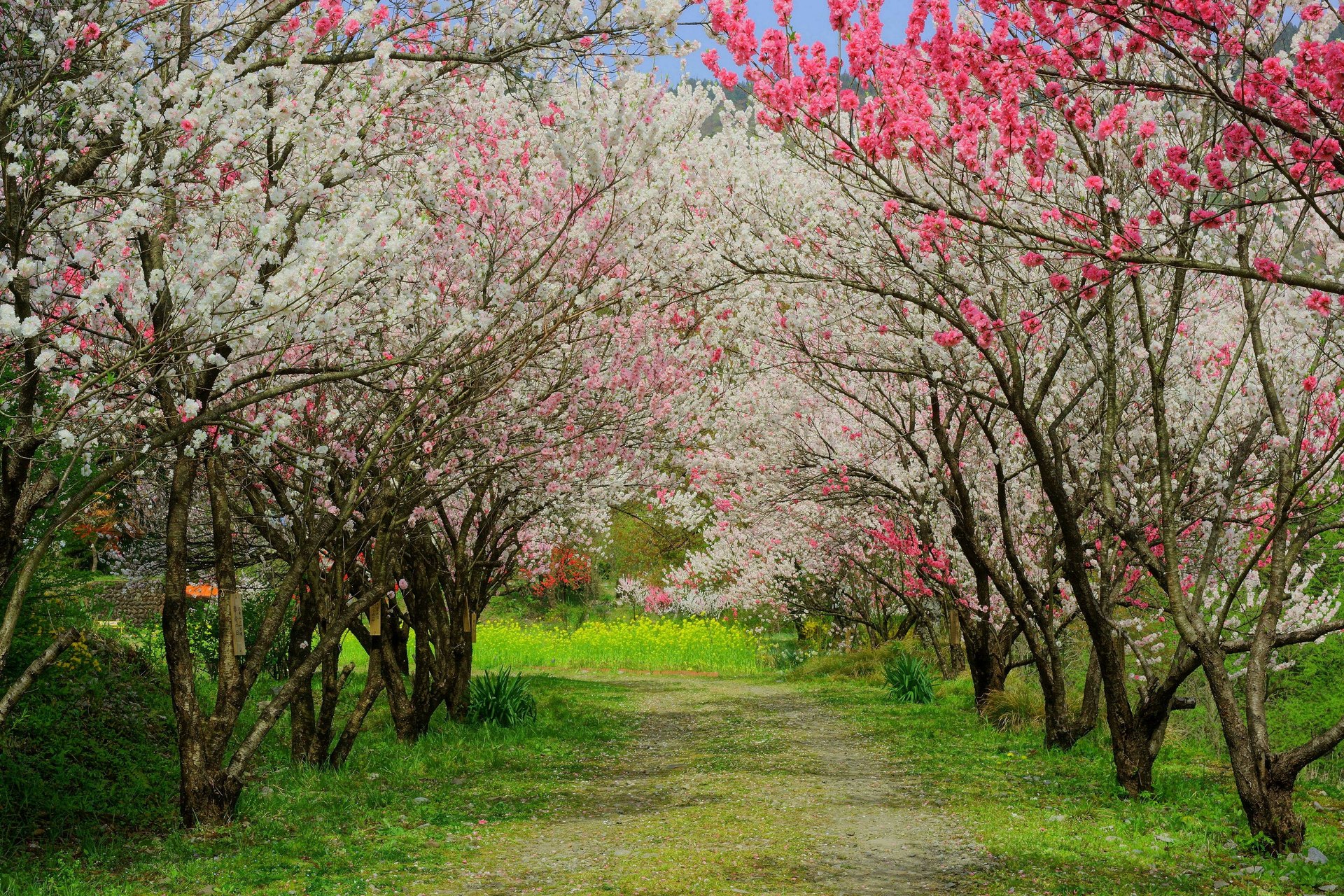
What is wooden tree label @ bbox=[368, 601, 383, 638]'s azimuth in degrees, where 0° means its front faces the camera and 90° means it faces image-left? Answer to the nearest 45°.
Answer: approximately 0°

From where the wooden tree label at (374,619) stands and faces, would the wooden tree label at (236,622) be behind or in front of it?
in front

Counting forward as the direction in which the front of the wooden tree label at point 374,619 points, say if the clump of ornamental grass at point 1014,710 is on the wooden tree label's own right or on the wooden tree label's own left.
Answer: on the wooden tree label's own left

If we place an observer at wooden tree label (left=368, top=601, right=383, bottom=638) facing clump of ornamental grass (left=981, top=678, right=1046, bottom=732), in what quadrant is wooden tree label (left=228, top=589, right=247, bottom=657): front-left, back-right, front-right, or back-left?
back-right

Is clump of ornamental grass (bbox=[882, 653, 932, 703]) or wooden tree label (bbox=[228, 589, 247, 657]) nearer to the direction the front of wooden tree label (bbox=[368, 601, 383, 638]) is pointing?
the wooden tree label

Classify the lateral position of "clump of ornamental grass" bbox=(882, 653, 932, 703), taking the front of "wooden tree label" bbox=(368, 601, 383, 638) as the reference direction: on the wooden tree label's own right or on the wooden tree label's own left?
on the wooden tree label's own left

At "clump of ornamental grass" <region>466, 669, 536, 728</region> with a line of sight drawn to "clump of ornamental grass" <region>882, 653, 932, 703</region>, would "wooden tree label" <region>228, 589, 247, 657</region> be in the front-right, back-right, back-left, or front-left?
back-right

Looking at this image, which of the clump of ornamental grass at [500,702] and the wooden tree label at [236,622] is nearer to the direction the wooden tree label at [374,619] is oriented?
the wooden tree label
